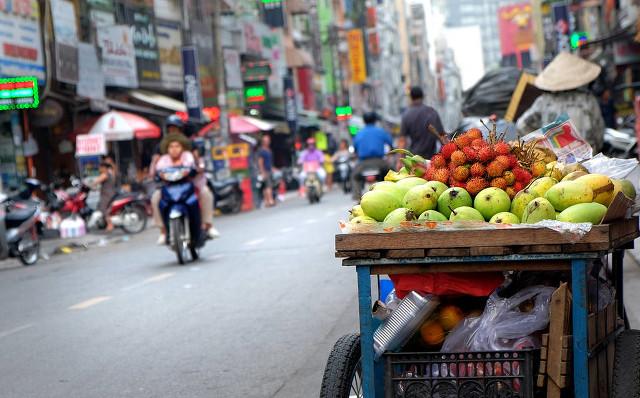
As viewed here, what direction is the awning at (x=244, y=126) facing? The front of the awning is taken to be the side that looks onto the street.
to the viewer's right

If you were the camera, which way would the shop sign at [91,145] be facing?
facing the viewer and to the right of the viewer

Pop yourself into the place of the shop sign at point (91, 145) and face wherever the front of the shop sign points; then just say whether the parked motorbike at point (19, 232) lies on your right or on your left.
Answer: on your right

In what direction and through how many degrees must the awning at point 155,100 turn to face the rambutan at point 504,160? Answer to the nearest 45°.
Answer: approximately 45° to its right

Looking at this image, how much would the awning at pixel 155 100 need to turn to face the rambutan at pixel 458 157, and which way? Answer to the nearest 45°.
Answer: approximately 45° to its right

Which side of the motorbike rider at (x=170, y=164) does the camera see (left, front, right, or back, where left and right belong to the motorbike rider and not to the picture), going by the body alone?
front

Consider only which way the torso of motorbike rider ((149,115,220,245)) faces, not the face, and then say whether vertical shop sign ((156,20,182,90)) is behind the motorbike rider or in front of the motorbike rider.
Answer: behind

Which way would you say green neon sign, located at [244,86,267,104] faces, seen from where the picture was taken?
facing the viewer

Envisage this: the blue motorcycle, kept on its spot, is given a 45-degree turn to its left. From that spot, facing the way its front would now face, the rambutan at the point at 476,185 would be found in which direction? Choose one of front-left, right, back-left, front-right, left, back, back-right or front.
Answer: front-right

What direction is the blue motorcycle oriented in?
toward the camera

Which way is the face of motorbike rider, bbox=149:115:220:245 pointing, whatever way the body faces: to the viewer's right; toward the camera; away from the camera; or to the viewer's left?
toward the camera

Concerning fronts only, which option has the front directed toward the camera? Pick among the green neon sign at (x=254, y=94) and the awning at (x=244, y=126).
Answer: the green neon sign

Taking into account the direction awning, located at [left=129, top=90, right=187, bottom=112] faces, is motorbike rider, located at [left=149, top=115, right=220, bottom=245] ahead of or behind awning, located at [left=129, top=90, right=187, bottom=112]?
ahead

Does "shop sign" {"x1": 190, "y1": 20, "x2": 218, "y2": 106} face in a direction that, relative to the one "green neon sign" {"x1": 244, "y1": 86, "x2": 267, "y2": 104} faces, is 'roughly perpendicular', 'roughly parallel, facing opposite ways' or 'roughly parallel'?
roughly parallel

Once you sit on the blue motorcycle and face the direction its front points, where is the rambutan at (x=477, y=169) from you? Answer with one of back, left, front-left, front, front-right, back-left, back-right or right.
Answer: front
